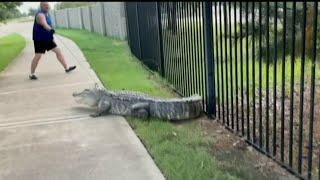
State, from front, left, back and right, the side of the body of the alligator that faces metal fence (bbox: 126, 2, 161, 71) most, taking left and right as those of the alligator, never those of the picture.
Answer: right

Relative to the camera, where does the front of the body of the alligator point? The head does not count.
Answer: to the viewer's left
